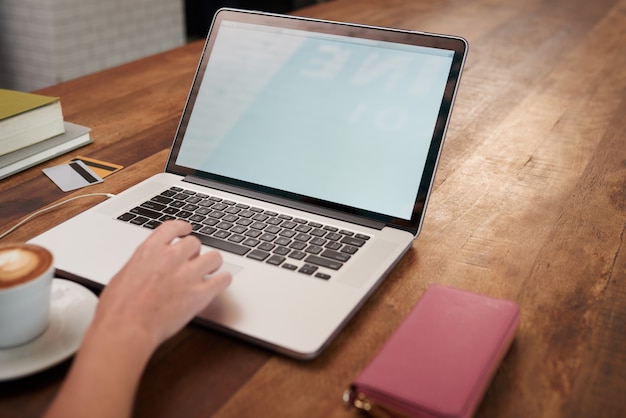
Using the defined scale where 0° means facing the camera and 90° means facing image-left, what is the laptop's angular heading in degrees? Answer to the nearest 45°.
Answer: approximately 45°

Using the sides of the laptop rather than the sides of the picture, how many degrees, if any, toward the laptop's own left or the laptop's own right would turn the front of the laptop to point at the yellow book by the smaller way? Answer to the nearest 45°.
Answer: approximately 90° to the laptop's own right
